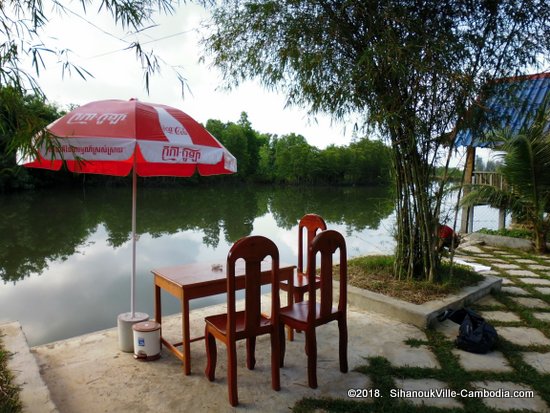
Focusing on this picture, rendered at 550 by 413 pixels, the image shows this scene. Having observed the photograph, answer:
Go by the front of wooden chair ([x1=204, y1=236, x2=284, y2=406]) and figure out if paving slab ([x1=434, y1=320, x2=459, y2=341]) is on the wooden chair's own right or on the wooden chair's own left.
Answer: on the wooden chair's own right

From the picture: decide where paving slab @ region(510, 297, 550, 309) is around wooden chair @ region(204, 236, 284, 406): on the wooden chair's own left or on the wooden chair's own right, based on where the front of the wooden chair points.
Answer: on the wooden chair's own right

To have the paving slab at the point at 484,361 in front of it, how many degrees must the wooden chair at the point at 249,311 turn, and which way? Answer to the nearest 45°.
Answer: approximately 135° to its right

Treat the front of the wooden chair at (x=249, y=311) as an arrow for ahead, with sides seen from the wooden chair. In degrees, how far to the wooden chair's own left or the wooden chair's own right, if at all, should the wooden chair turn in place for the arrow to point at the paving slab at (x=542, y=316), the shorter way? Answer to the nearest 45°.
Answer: approximately 90° to the wooden chair's own right

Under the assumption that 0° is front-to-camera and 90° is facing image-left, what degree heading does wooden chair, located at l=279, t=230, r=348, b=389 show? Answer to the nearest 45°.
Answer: approximately 135°

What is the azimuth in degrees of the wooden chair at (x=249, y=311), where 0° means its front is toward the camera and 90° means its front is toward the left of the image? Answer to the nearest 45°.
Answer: approximately 135°
